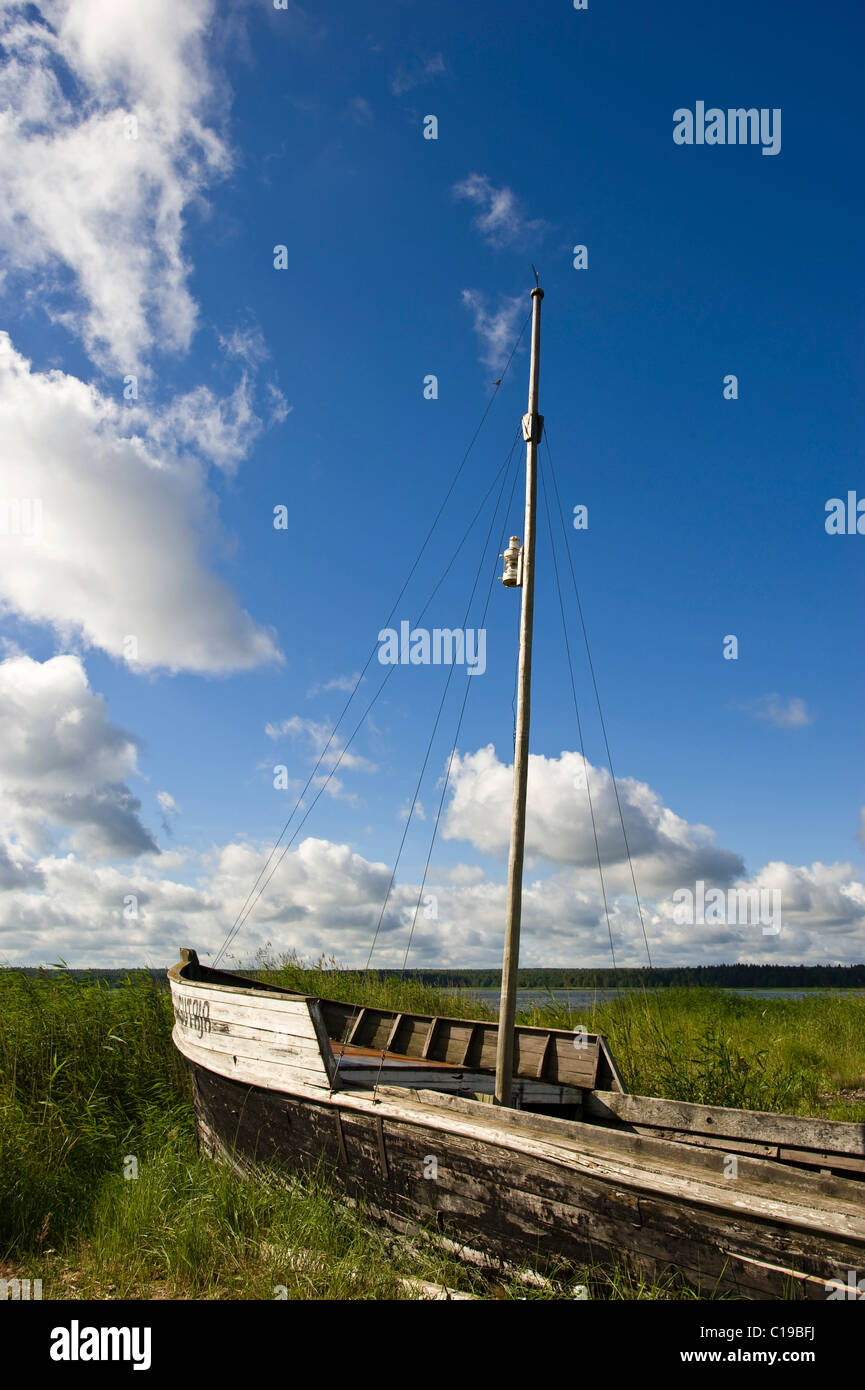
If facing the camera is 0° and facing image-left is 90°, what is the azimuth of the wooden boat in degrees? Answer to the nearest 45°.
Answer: approximately 135°
